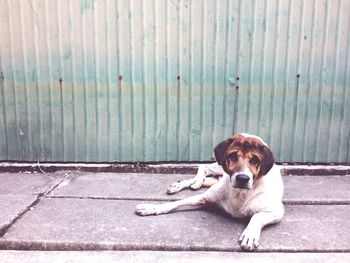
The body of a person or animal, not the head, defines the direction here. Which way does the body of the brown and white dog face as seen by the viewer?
toward the camera

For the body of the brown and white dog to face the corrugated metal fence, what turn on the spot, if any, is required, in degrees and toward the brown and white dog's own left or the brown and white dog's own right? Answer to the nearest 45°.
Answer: approximately 135° to the brown and white dog's own right
